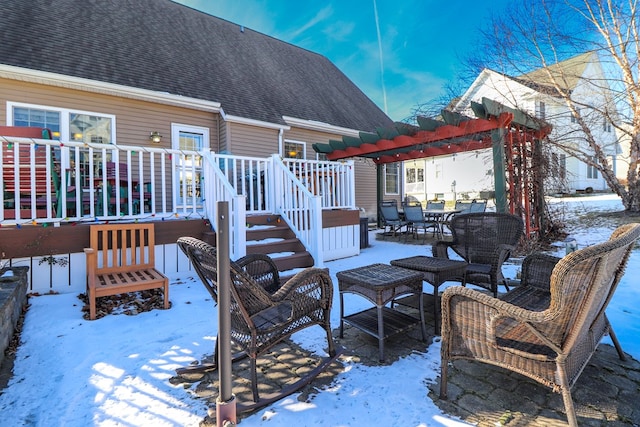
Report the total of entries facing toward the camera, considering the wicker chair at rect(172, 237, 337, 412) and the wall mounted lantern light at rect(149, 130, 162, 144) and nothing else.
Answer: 1

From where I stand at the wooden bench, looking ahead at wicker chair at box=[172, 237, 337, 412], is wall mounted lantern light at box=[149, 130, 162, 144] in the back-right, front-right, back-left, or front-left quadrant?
back-left

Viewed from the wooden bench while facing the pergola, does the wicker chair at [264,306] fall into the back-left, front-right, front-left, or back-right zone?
front-right

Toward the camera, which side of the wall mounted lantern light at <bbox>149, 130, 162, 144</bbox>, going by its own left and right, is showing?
front

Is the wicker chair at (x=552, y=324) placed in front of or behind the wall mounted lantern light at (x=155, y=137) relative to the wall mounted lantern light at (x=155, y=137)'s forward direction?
in front

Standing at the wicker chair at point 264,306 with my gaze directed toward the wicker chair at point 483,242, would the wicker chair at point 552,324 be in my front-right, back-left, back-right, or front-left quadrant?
front-right

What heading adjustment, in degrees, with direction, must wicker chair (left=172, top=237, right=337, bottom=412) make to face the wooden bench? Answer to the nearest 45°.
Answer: approximately 90° to its left

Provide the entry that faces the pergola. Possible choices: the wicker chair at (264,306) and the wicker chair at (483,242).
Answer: the wicker chair at (264,306)

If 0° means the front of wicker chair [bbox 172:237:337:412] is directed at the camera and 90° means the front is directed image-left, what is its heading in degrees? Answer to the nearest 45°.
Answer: approximately 225°

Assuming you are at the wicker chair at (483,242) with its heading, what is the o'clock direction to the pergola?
The pergola is roughly at 5 o'clock from the wicker chair.

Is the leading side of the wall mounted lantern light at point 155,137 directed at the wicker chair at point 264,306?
yes

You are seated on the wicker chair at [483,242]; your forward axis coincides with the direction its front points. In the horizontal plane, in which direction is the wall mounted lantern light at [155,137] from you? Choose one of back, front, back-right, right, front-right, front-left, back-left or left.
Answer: front-right

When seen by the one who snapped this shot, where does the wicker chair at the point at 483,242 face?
facing the viewer and to the left of the viewer

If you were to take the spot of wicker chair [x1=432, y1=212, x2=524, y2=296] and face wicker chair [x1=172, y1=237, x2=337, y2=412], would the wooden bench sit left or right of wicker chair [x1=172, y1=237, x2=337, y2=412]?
right
